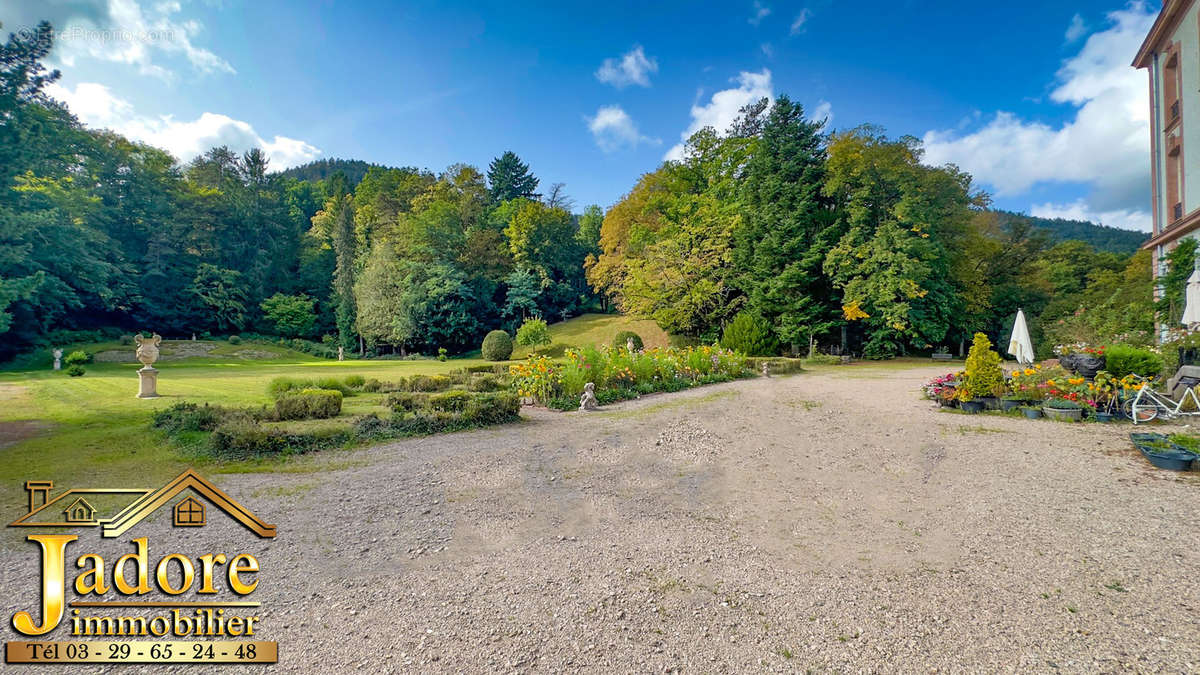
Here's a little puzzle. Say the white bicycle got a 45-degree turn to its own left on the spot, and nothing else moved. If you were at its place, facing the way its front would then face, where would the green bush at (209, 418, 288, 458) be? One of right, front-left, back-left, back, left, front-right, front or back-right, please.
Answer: front

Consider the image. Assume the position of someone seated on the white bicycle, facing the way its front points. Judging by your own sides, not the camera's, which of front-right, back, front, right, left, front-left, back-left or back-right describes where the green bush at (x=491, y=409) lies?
front-left

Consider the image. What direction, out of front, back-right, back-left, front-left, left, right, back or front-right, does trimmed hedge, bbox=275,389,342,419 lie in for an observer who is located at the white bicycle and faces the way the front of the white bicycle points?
front-left

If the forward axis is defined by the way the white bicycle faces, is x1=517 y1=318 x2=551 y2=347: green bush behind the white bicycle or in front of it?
in front

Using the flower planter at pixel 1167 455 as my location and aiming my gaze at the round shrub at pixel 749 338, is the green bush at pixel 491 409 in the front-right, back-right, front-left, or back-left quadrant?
front-left

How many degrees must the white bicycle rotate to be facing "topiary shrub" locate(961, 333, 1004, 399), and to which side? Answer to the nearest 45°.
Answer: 0° — it already faces it

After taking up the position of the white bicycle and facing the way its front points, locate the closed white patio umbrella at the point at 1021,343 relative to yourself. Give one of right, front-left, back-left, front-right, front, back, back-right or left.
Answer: front-right

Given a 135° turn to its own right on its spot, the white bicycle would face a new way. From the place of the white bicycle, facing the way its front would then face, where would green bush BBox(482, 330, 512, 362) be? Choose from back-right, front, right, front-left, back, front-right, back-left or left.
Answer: back-left

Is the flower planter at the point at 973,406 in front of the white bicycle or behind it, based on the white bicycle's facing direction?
in front

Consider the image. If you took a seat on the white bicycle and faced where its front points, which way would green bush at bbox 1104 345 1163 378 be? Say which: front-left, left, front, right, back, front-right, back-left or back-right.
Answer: right

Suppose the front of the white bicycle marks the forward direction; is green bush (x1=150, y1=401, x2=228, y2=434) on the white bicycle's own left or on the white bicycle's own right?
on the white bicycle's own left

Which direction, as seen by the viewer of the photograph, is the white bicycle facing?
facing to the left of the viewer

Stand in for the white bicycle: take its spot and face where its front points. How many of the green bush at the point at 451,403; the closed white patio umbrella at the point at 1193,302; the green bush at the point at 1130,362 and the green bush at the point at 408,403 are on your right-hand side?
2
